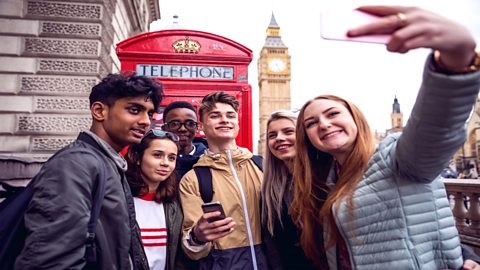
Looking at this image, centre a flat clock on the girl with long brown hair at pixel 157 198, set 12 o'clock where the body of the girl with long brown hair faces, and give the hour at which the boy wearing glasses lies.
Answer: The boy wearing glasses is roughly at 8 o'clock from the girl with long brown hair.

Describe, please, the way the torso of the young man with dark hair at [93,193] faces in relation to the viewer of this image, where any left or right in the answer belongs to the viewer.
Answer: facing the viewer and to the right of the viewer

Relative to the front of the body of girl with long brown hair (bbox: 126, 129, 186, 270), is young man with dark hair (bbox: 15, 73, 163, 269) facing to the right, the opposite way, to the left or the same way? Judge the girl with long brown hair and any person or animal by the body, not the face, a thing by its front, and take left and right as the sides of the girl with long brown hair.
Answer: to the left

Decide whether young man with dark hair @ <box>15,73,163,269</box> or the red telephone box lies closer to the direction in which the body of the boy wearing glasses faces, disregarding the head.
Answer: the young man with dark hair

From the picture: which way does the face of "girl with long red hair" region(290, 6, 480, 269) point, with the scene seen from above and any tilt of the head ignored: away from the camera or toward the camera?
toward the camera

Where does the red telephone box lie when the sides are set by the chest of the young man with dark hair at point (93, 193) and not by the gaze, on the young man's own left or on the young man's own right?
on the young man's own left

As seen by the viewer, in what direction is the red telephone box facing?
toward the camera

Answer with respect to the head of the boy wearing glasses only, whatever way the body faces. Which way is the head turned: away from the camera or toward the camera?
toward the camera

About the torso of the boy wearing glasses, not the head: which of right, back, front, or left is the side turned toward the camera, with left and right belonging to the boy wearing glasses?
front

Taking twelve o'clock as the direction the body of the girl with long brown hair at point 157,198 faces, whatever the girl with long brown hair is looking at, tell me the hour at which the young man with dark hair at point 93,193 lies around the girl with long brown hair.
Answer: The young man with dark hair is roughly at 2 o'clock from the girl with long brown hair.

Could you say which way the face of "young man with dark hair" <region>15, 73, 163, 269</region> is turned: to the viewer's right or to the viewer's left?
to the viewer's right

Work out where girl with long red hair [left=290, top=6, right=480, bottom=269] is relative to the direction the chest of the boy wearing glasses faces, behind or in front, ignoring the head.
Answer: in front

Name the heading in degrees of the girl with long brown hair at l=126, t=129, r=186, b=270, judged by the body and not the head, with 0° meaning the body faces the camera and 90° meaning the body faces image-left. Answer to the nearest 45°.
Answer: approximately 315°

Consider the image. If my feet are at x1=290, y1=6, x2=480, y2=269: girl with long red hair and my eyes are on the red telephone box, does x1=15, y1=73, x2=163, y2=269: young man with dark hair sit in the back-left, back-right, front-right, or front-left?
front-left

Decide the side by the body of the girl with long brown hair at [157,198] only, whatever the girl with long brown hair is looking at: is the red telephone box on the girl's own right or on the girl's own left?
on the girl's own left

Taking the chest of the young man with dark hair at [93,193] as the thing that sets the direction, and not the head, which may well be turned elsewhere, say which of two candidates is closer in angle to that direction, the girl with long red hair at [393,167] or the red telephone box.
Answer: the girl with long red hair
